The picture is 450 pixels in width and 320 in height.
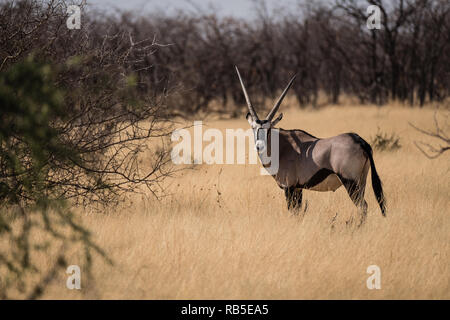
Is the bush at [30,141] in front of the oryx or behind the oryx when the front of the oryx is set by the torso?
in front

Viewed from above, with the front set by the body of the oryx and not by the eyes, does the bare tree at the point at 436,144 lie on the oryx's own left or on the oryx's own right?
on the oryx's own right

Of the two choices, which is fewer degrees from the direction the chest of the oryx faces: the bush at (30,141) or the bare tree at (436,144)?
the bush

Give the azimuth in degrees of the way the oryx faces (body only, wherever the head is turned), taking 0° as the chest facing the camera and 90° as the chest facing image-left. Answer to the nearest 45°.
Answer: approximately 90°
